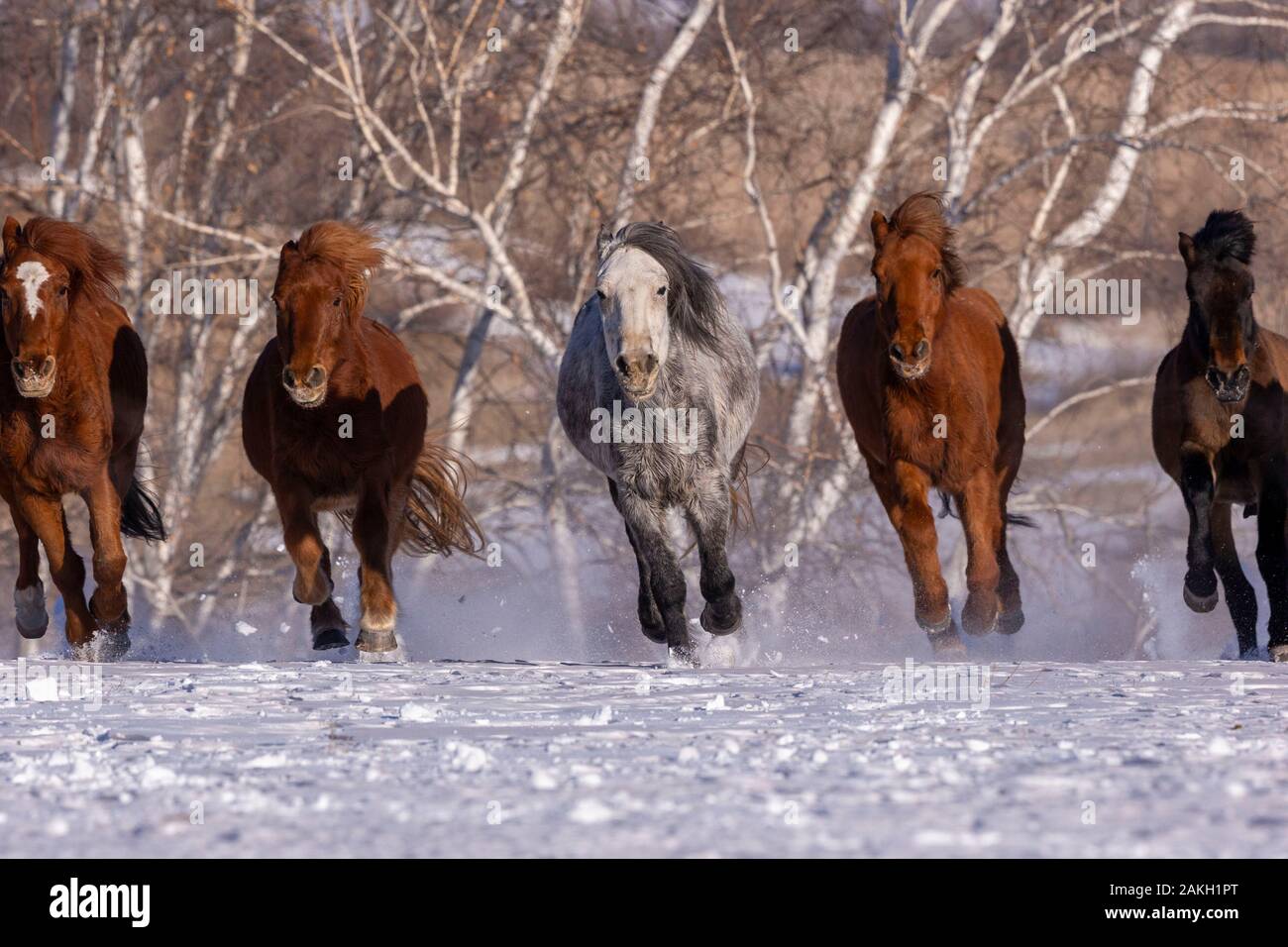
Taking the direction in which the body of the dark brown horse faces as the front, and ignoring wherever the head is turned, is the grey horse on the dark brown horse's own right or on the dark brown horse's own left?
on the dark brown horse's own right

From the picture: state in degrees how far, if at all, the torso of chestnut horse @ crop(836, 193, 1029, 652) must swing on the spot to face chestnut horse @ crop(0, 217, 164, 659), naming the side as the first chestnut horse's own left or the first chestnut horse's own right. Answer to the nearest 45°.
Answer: approximately 90° to the first chestnut horse's own right

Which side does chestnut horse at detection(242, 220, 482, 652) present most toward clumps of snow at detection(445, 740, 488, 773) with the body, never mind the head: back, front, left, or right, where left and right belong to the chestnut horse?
front

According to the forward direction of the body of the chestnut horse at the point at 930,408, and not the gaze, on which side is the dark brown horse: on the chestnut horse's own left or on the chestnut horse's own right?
on the chestnut horse's own left

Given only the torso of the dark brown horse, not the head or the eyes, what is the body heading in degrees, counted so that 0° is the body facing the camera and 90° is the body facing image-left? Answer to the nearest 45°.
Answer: approximately 0°

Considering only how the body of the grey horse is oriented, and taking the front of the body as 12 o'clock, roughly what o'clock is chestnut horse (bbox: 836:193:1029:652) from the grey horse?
The chestnut horse is roughly at 9 o'clock from the grey horse.

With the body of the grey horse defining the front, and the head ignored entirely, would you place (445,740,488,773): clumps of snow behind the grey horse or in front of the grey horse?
in front

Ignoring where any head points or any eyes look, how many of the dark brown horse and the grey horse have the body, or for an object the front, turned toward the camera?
2

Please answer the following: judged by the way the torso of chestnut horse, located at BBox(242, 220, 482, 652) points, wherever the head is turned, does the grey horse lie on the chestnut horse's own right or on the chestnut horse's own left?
on the chestnut horse's own left

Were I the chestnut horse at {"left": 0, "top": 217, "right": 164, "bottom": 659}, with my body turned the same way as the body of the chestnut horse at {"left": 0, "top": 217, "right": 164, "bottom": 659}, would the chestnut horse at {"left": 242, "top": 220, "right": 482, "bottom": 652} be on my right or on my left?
on my left

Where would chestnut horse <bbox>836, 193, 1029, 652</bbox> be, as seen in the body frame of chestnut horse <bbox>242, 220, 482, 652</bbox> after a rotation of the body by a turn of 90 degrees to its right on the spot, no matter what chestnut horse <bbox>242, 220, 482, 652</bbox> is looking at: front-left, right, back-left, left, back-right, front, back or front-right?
back
